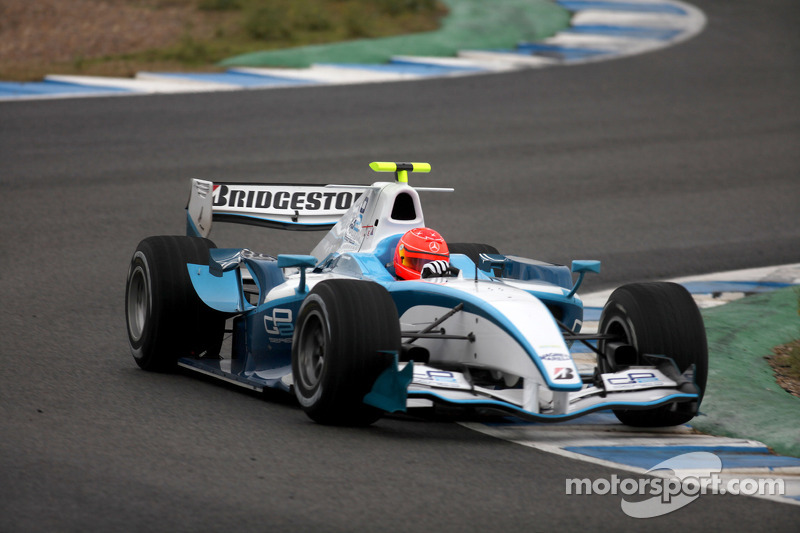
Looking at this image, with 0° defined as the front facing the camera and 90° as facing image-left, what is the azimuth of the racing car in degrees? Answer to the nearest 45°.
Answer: approximately 315°

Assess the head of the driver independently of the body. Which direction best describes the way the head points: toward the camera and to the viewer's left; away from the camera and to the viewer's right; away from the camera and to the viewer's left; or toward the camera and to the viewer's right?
toward the camera and to the viewer's right

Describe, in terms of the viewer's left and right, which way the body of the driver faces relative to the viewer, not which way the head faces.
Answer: facing the viewer and to the right of the viewer
